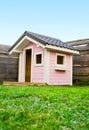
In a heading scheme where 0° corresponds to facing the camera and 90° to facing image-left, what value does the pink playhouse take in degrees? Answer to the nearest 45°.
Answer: approximately 45°
